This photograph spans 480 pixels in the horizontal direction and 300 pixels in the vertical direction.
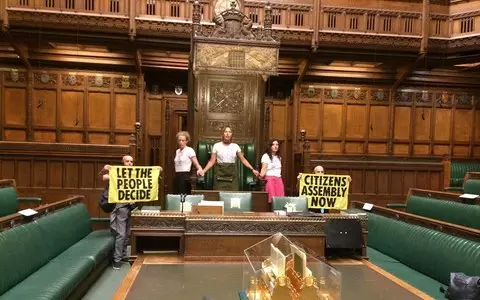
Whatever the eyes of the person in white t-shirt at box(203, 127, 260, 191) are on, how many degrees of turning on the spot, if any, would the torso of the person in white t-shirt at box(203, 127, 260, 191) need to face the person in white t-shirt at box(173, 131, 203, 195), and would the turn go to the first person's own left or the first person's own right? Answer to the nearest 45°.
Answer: approximately 45° to the first person's own right

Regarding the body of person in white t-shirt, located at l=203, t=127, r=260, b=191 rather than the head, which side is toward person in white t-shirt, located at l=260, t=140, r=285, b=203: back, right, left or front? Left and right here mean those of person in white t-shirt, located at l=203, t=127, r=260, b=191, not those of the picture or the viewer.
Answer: left

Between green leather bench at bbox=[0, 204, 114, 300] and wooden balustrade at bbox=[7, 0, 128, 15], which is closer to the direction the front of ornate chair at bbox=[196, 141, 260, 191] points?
the green leather bench

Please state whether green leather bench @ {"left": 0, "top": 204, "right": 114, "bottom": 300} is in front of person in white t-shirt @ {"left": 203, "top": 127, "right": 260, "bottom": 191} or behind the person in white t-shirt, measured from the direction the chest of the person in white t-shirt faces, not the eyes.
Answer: in front

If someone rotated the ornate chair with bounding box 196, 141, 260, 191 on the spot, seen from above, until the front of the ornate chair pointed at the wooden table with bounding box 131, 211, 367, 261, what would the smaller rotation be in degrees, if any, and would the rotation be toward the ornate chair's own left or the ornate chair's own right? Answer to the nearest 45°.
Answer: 0° — it already faces it

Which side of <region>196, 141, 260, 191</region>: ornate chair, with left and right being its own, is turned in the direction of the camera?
front

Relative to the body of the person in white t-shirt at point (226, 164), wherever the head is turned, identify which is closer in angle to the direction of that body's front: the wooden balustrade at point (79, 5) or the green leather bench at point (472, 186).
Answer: the green leather bench

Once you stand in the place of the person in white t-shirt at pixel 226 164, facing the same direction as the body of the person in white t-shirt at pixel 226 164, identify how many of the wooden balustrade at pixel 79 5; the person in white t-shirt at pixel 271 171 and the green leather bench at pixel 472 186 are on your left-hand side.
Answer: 2

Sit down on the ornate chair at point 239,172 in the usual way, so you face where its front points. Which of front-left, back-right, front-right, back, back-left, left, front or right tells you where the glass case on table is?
front

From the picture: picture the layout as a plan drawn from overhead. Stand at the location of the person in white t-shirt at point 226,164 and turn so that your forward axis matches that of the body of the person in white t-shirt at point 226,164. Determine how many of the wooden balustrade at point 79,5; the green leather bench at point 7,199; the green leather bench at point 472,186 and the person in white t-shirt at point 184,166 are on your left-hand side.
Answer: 1

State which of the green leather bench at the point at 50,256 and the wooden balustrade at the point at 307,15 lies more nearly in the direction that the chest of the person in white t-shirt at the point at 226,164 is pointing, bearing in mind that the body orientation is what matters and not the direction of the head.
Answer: the green leather bench

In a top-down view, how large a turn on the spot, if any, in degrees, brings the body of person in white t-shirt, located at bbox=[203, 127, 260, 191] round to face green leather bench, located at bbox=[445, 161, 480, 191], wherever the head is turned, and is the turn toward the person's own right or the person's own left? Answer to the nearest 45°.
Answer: approximately 135° to the person's own left

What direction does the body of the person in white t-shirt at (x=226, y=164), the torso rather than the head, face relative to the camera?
toward the camera

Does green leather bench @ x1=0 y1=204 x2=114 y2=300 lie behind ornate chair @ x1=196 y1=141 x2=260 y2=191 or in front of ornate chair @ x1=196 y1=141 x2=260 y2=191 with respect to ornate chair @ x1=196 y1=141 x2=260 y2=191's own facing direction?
in front

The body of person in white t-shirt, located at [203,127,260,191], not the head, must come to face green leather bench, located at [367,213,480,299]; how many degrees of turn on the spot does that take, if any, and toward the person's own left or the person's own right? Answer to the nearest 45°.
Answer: approximately 45° to the person's own left
